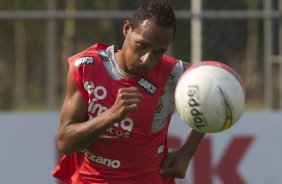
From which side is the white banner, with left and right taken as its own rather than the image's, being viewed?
front

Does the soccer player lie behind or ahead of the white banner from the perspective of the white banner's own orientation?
ahead

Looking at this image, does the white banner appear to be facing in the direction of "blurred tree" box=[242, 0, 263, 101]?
no

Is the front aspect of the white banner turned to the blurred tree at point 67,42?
no

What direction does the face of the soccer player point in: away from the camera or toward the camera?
toward the camera

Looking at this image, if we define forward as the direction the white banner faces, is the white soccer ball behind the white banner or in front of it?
in front

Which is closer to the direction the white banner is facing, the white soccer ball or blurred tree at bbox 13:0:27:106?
the white soccer ball
